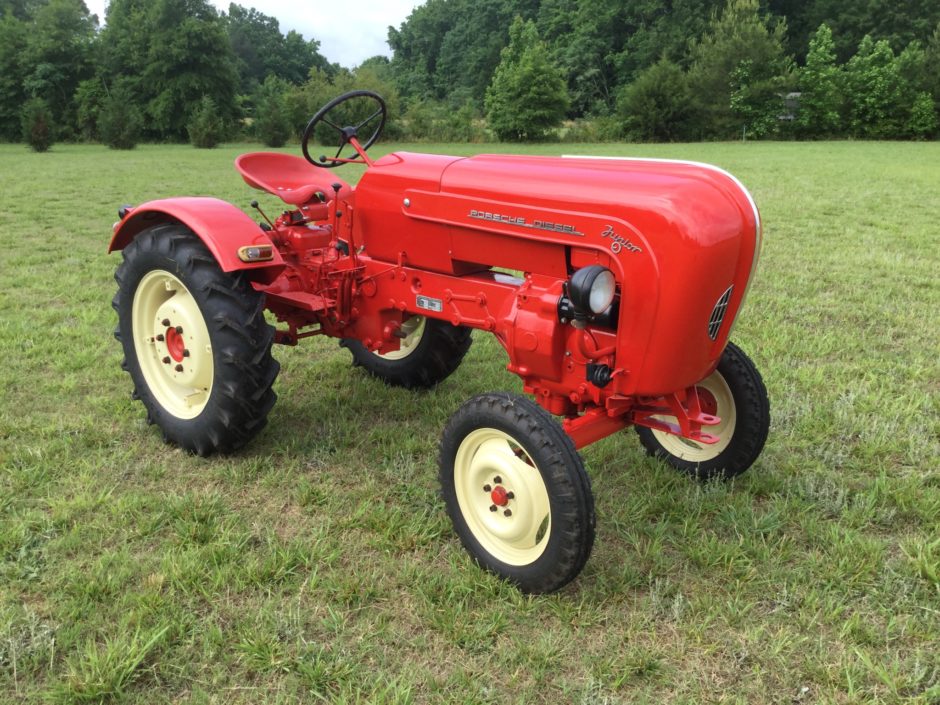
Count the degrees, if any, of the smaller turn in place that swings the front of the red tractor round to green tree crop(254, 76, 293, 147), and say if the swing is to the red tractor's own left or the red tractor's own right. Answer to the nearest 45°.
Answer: approximately 135° to the red tractor's own left

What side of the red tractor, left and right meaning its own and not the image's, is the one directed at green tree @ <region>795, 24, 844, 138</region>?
left

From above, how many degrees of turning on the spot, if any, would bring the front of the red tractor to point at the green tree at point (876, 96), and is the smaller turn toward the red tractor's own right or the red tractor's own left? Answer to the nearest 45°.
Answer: approximately 90° to the red tractor's own left

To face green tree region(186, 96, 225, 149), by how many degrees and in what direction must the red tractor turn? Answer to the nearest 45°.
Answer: approximately 135° to its left

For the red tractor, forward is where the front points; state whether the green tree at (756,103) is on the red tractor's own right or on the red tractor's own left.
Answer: on the red tractor's own left

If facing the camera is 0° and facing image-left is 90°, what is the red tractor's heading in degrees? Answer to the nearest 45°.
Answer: approximately 315°

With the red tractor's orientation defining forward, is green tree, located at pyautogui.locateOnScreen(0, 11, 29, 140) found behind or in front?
behind

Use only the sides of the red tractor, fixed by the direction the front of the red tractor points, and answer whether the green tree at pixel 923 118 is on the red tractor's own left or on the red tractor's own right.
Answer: on the red tractor's own left

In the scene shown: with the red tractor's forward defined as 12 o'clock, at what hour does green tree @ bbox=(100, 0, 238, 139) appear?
The green tree is roughly at 7 o'clock from the red tractor.
